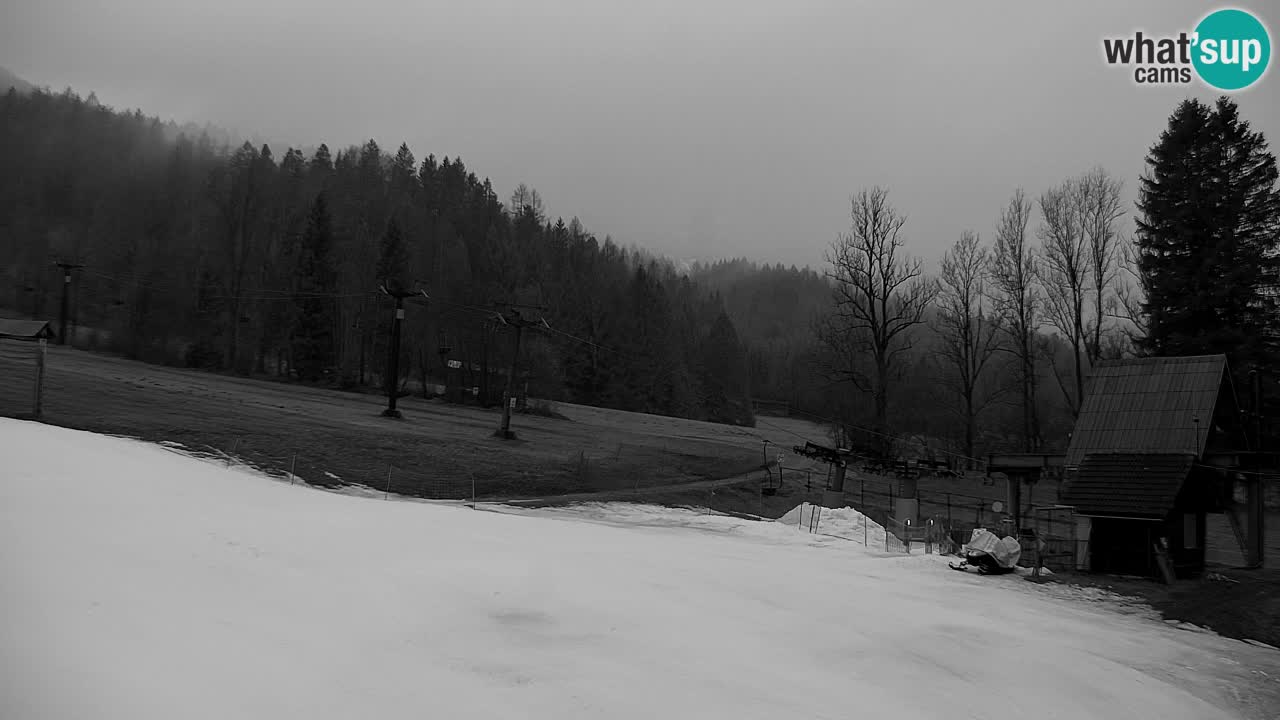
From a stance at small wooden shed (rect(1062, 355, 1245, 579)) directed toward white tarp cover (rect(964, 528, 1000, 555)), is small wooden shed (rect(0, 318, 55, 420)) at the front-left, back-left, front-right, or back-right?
front-right

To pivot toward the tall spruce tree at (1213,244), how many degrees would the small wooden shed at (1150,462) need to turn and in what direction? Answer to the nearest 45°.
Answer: approximately 180°

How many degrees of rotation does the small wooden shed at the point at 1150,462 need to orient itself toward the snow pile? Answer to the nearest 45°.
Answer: approximately 90° to its right

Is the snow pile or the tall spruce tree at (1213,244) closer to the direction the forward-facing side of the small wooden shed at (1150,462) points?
the snow pile

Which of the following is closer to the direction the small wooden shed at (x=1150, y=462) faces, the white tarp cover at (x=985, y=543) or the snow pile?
the white tarp cover

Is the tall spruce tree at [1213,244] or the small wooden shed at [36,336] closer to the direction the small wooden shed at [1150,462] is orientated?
the small wooden shed

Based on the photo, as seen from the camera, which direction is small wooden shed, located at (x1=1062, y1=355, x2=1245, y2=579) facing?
toward the camera

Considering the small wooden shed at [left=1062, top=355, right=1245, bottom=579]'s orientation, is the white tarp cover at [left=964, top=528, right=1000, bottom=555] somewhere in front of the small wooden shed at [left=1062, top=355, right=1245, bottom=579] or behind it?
in front

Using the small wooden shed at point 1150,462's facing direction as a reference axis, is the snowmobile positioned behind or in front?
in front

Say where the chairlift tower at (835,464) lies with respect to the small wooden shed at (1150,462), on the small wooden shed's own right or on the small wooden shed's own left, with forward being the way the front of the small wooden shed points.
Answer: on the small wooden shed's own right
